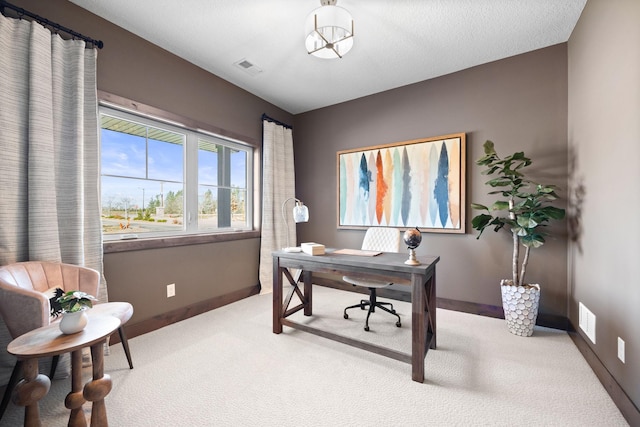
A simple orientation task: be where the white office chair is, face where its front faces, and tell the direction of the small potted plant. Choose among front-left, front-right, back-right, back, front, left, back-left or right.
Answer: front

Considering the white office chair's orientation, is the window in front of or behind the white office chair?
in front

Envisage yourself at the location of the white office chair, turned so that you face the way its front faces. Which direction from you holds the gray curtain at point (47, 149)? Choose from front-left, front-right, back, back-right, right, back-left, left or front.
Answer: front

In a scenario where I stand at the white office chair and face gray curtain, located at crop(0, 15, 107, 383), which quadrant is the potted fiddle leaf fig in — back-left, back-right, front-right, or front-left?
back-left

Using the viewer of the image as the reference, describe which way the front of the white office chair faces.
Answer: facing the viewer and to the left of the viewer

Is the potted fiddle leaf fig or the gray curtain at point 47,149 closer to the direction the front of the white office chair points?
the gray curtain

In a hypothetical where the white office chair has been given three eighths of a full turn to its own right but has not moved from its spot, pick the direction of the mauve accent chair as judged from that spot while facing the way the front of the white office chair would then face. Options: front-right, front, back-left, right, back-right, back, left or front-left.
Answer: back-left

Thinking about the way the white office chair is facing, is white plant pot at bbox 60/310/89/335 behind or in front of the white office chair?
in front
